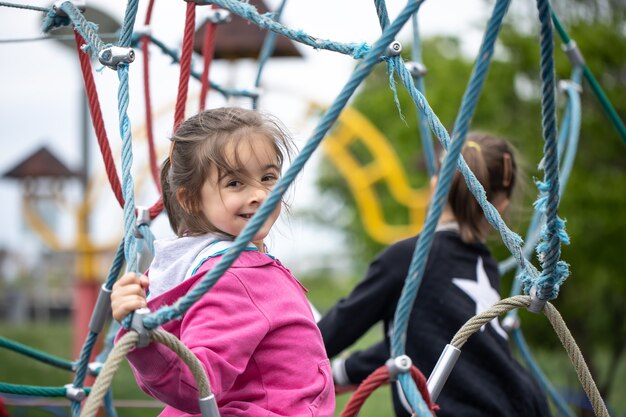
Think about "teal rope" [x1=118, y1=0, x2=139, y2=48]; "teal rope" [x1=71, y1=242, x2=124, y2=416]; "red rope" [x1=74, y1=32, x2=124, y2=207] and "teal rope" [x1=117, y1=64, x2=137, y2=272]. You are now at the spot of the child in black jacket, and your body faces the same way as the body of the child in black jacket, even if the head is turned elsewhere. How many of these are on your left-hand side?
4

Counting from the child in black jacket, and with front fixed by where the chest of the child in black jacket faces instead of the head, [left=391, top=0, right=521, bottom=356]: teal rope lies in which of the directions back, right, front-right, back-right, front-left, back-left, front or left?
back-left

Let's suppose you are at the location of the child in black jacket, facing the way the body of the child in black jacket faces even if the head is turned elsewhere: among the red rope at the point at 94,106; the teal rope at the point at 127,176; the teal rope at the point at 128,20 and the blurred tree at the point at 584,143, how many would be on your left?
3

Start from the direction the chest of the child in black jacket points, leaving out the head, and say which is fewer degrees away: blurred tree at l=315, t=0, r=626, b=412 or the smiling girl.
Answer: the blurred tree

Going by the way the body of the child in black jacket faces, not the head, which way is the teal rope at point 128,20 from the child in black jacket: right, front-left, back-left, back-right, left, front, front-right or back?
left

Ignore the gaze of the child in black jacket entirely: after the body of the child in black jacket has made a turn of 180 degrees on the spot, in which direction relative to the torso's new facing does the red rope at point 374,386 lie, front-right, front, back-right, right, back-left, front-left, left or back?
front-right

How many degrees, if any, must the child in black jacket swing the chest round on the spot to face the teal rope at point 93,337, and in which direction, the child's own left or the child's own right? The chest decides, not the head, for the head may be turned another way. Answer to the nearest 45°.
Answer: approximately 90° to the child's own left

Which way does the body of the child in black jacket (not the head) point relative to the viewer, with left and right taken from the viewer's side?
facing away from the viewer and to the left of the viewer

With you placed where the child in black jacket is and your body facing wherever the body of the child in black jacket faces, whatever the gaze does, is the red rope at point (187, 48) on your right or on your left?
on your left

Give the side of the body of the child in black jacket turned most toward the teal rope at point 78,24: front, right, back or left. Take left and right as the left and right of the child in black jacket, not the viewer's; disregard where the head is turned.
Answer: left
